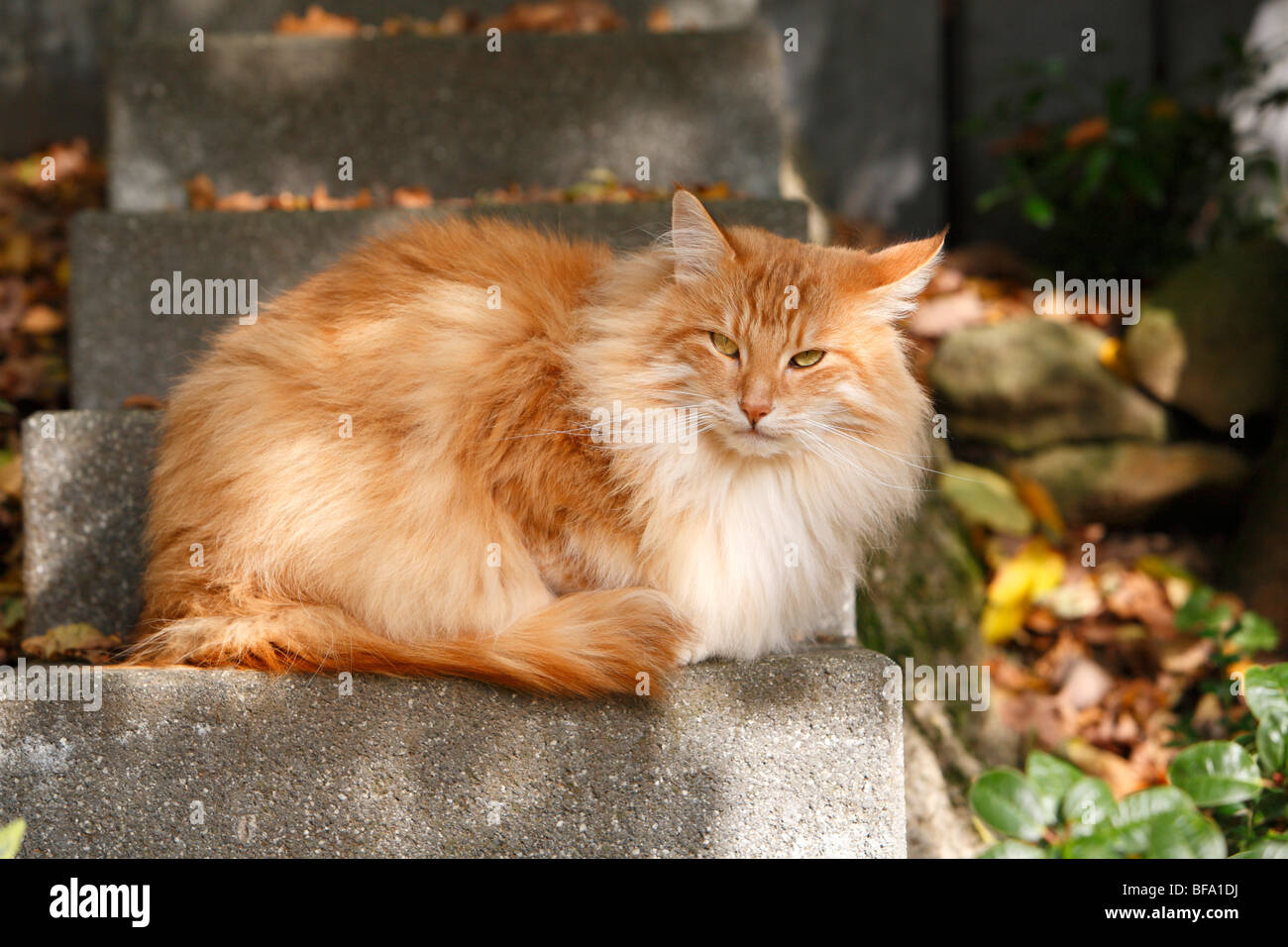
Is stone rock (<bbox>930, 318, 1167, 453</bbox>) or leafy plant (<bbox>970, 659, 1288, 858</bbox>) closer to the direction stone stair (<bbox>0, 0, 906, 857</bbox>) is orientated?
the leafy plant

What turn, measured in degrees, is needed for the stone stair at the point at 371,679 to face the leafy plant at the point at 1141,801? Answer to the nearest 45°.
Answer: approximately 45° to its left

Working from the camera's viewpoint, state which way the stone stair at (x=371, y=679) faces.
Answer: facing the viewer

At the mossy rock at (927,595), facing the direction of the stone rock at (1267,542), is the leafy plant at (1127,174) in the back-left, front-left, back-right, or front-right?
front-left
